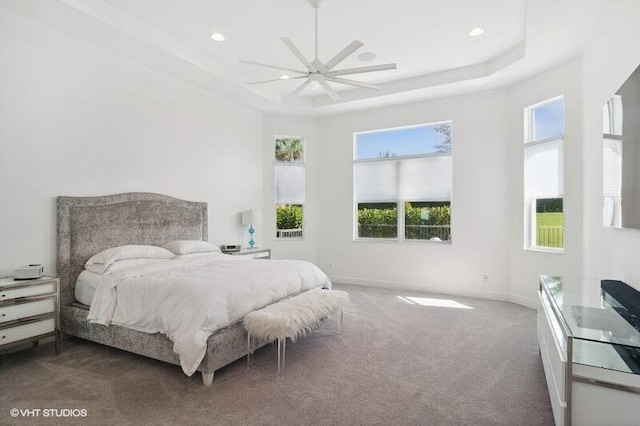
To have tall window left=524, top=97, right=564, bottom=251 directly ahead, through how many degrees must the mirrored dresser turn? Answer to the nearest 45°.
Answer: approximately 90° to its right

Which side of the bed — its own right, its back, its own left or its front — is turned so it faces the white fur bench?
front

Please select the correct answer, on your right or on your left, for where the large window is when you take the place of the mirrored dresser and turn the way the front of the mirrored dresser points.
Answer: on your right

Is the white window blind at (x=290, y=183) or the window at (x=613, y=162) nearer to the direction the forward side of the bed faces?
the window

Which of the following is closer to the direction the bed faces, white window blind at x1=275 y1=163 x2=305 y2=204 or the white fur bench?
the white fur bench

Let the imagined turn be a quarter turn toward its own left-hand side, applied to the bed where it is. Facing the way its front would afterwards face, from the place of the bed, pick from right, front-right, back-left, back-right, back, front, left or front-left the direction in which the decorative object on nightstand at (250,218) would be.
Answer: front

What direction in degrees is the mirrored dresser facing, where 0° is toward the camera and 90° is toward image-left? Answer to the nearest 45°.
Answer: approximately 90°

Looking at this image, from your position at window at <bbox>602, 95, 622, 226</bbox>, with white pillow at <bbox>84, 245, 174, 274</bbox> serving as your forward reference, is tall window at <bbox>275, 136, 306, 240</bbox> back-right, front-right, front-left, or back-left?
front-right

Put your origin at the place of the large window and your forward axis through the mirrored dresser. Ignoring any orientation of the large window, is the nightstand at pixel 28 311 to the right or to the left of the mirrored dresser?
right

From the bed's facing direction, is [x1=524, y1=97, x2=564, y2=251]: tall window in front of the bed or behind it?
in front

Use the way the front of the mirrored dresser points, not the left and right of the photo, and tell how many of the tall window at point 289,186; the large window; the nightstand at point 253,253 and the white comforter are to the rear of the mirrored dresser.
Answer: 0

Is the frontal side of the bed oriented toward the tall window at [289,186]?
no

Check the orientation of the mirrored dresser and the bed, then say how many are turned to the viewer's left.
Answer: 1

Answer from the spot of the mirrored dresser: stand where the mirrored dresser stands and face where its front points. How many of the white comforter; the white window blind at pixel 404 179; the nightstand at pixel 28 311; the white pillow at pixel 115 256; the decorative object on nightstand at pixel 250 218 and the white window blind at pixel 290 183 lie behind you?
0

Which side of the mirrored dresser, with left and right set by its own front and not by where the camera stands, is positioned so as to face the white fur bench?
front

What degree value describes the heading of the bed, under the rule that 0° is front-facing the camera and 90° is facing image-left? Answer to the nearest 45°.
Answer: approximately 315°

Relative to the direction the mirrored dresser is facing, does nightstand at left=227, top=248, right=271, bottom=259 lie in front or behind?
in front
